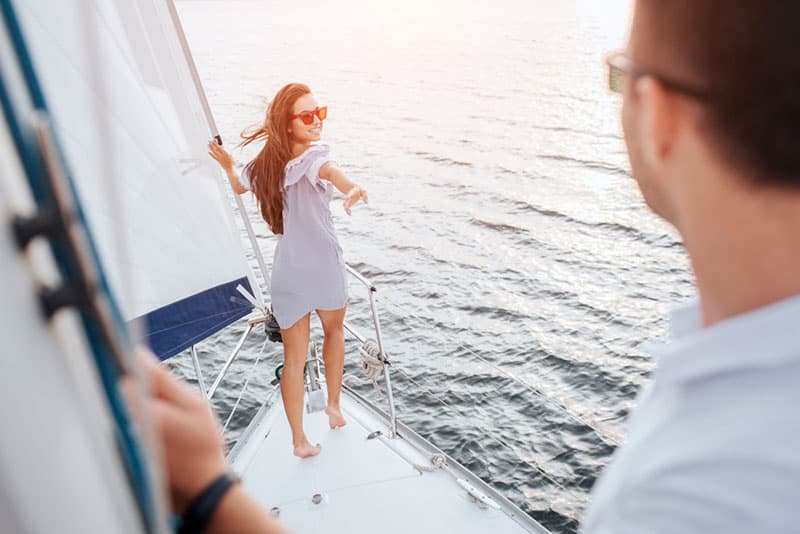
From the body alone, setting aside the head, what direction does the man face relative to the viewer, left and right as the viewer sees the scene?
facing away from the viewer and to the left of the viewer

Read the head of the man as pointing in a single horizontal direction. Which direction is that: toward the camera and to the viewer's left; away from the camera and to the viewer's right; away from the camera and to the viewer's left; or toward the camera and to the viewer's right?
away from the camera and to the viewer's left
